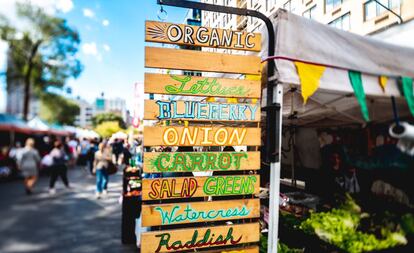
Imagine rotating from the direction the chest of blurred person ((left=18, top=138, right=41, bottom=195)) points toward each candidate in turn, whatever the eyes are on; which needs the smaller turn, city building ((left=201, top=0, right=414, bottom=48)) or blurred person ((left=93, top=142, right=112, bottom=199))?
the blurred person
